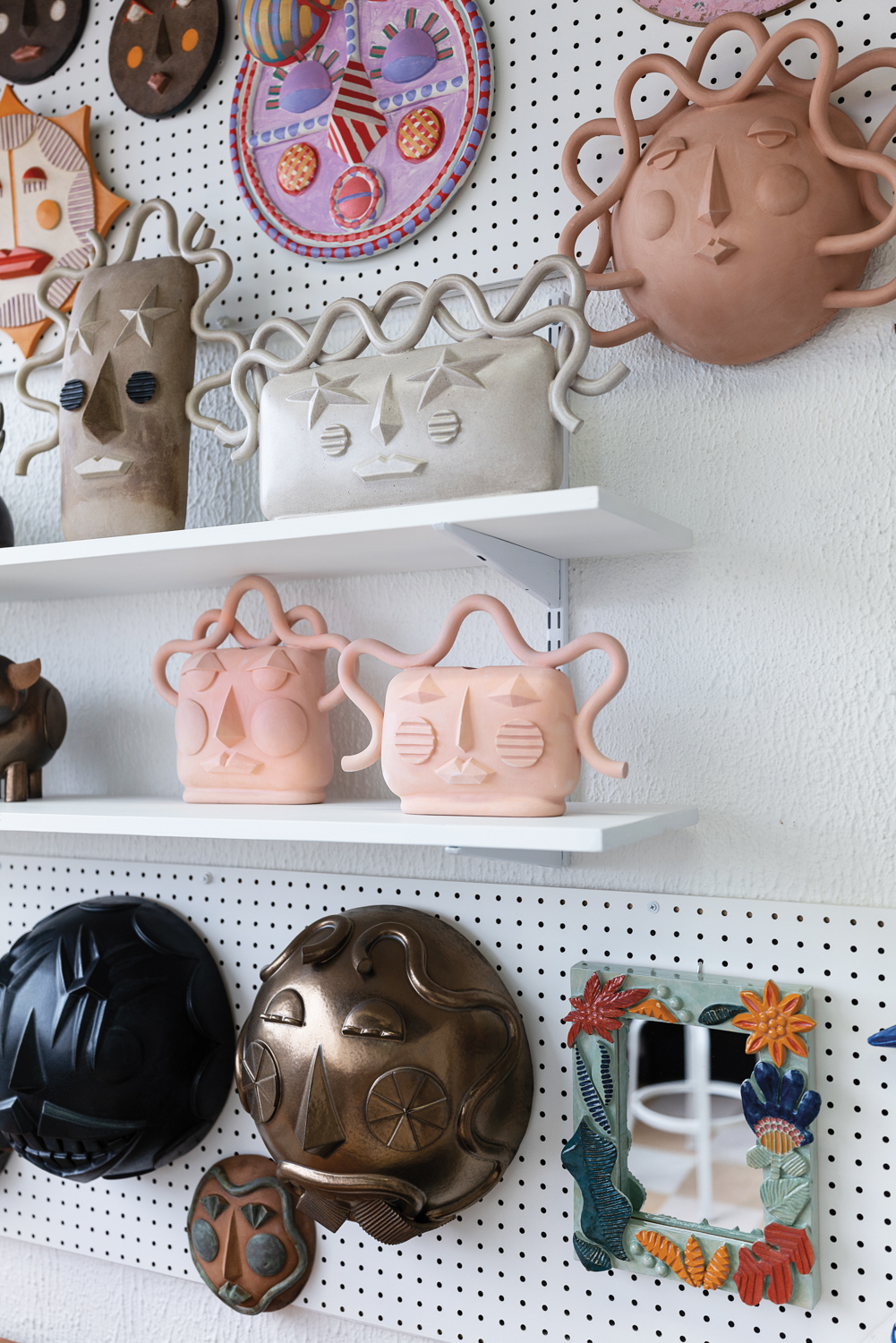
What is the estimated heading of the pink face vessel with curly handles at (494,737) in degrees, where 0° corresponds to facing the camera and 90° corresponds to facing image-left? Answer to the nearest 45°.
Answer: approximately 0°
